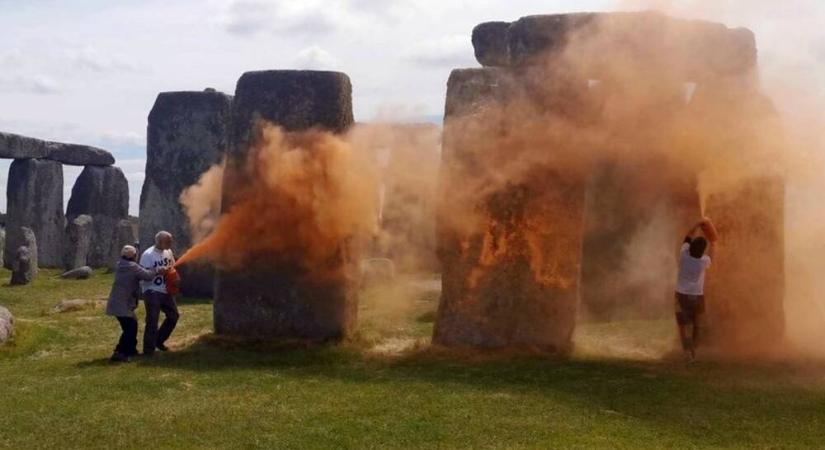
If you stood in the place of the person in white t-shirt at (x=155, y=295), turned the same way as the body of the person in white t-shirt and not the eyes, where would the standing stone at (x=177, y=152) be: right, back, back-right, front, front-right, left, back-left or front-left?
back-left

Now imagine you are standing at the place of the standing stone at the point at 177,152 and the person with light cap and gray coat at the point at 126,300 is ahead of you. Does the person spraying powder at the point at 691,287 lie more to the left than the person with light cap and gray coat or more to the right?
left

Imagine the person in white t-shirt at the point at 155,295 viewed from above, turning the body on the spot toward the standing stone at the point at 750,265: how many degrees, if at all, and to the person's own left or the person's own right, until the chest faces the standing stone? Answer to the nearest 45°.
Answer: approximately 45° to the person's own left

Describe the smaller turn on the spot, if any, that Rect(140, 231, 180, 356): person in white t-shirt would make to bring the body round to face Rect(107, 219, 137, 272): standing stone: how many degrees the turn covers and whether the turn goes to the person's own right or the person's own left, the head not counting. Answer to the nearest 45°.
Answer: approximately 135° to the person's own left

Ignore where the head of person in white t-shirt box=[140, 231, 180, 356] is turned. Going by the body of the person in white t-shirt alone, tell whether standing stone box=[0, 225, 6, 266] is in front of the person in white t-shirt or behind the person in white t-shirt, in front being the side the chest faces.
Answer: behind

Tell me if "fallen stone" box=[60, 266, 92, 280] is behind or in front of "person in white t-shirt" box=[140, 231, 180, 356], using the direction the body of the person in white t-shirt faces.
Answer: behind

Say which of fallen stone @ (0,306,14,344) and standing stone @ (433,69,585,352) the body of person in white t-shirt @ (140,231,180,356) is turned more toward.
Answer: the standing stone

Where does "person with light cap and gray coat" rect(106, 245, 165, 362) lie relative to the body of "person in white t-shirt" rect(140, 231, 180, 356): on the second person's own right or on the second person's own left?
on the second person's own right

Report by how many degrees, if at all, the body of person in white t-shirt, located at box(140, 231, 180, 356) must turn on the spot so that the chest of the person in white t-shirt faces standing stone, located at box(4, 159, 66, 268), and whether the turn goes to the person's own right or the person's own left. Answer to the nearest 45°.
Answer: approximately 135° to the person's own left
